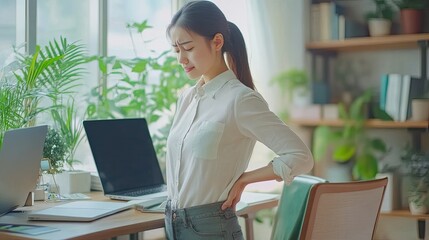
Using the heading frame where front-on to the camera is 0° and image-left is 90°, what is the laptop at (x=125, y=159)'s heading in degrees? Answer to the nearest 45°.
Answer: approximately 315°

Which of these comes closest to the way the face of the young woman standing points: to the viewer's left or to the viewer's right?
to the viewer's left

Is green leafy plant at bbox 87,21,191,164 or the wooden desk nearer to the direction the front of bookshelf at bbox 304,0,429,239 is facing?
the wooden desk

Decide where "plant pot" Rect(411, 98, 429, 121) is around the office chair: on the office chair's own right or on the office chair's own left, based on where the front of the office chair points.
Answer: on the office chair's own right

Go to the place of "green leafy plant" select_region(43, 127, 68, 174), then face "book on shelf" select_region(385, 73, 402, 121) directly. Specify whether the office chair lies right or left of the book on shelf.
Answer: right

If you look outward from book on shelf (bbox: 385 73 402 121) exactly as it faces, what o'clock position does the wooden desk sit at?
The wooden desk is roughly at 1 o'clock from the book on shelf.

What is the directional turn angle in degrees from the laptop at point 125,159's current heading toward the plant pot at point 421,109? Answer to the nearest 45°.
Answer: approximately 45° to its left
